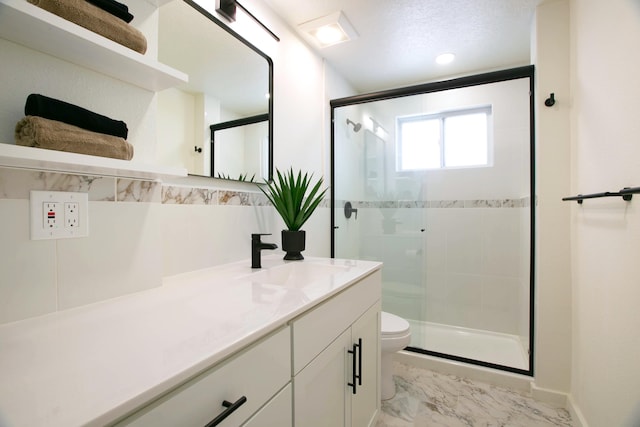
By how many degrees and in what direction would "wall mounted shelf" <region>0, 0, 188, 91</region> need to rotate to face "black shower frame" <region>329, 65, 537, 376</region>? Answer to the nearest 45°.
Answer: approximately 45° to its left

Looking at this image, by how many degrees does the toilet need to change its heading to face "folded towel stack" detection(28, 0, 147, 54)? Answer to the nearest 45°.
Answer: approximately 135° to its right

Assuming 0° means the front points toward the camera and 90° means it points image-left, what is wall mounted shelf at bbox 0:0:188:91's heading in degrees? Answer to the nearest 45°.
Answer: approximately 315°

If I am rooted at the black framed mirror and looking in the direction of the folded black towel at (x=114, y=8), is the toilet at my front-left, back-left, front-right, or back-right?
back-left

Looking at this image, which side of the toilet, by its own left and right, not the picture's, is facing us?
right

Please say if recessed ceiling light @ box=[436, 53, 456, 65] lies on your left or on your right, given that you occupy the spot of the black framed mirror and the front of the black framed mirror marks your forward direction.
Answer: on your left

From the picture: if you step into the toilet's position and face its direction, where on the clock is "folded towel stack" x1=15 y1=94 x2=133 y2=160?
The folded towel stack is roughly at 4 o'clock from the toilet.

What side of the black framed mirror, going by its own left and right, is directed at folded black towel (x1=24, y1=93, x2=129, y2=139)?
right

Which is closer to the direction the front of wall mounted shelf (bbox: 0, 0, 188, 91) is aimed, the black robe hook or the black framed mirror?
the black robe hook

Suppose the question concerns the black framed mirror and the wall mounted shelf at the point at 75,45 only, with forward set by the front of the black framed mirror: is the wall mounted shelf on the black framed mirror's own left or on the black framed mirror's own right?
on the black framed mirror's own right

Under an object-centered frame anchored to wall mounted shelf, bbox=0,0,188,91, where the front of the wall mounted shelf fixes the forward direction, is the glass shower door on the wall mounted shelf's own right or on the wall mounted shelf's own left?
on the wall mounted shelf's own left
